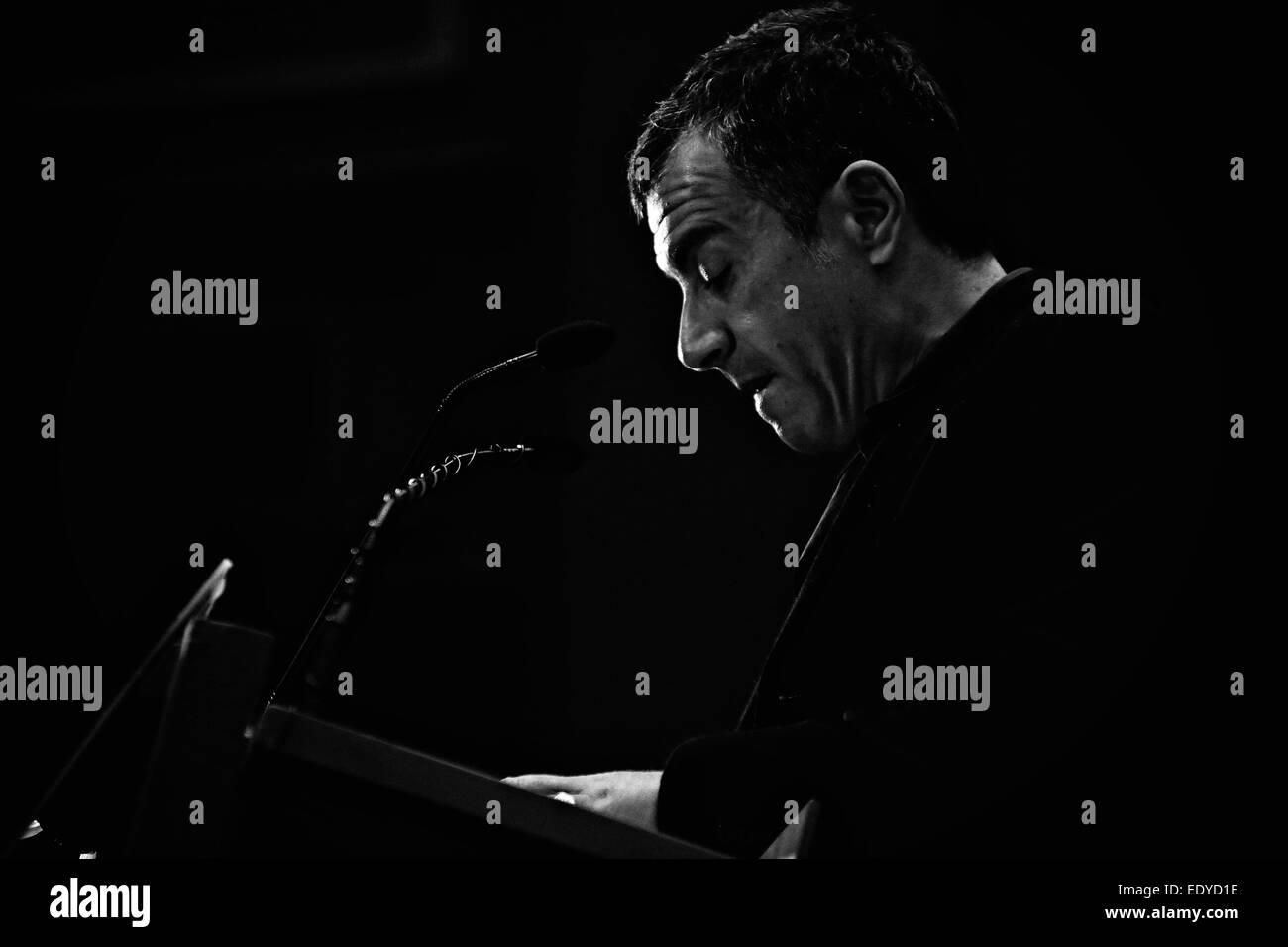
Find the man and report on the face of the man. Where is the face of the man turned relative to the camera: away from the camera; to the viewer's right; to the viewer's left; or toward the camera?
to the viewer's left

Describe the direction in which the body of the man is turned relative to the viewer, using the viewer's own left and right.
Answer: facing to the left of the viewer
